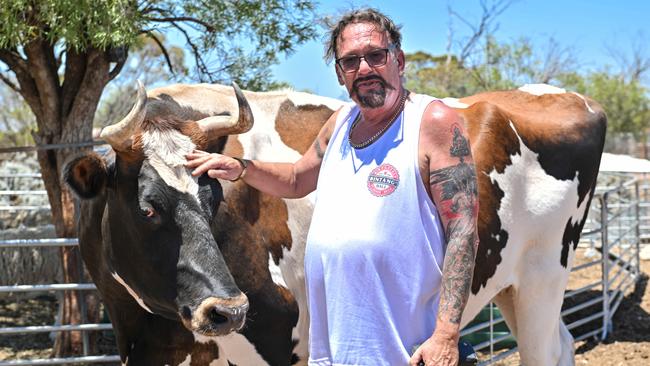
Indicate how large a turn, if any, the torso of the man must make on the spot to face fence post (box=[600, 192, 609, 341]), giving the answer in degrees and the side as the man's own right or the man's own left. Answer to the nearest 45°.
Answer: approximately 180°

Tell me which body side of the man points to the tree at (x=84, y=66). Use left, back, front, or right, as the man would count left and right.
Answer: right

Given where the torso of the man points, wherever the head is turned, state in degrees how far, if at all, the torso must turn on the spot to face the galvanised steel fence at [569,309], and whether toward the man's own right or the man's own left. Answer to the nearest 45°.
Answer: approximately 180°

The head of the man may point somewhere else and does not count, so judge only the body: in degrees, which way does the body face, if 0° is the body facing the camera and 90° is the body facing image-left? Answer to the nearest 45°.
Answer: approximately 45°

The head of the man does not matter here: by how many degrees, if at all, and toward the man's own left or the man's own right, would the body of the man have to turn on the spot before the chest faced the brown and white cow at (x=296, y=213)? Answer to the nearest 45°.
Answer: approximately 135° to the man's own right
